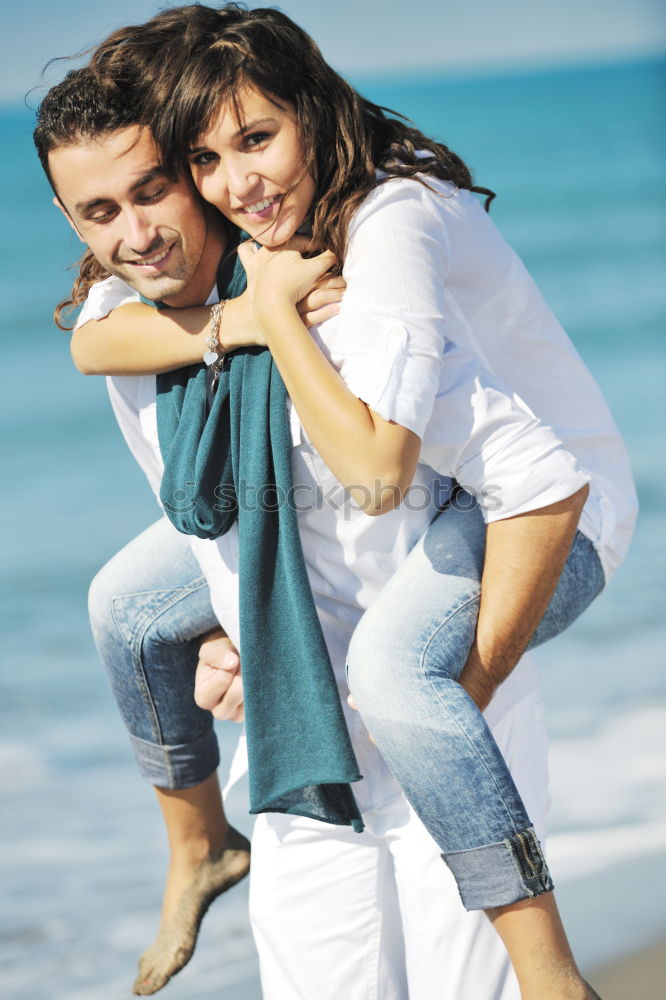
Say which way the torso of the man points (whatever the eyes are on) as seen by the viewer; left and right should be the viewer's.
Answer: facing the viewer
